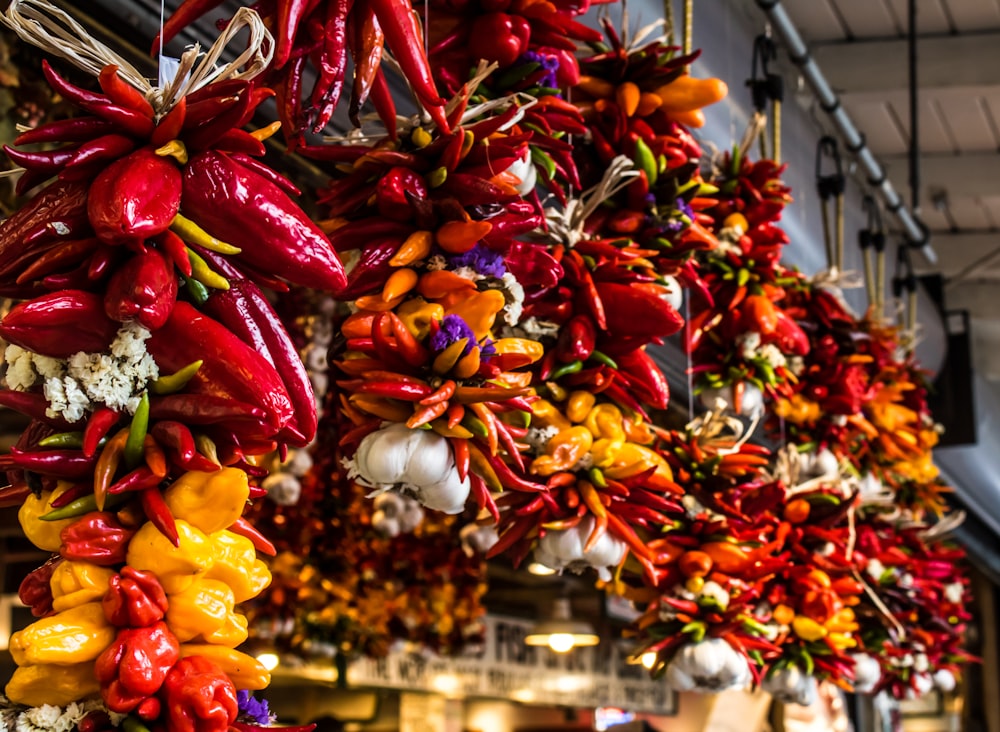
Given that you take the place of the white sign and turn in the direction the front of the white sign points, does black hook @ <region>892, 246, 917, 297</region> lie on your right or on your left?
on your left

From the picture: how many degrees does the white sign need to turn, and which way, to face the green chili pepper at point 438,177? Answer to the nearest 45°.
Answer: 0° — it already faces it

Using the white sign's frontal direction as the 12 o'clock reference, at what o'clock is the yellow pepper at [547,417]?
The yellow pepper is roughly at 12 o'clock from the white sign.

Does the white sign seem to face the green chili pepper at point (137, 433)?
yes

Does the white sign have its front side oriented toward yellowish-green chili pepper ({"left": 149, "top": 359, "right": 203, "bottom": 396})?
yes

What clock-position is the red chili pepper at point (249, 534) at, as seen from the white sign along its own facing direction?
The red chili pepper is roughly at 12 o'clock from the white sign.

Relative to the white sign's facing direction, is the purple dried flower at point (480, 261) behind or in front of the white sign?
in front

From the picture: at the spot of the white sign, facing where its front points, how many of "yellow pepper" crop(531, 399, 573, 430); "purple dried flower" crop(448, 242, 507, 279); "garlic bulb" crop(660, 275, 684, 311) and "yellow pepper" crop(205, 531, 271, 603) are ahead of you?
4

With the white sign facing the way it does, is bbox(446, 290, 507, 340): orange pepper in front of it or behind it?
in front

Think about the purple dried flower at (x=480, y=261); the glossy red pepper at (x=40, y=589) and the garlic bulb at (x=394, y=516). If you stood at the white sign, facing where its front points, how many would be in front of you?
3

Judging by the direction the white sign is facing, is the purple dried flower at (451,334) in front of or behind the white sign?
in front

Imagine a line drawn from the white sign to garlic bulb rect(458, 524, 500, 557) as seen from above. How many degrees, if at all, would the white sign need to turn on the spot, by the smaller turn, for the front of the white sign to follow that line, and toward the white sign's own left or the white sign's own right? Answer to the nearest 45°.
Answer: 0° — it already faces it

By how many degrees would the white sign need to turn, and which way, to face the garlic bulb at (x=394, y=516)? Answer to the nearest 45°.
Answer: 0° — it already faces it
